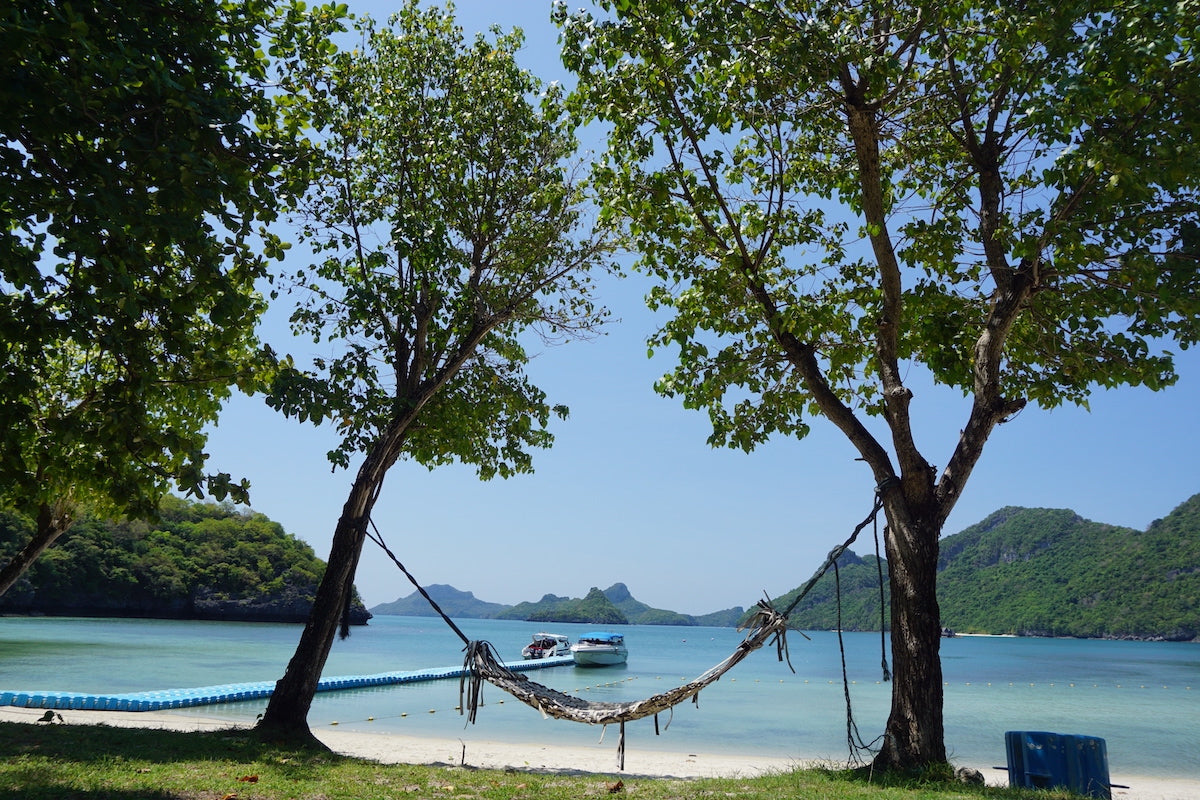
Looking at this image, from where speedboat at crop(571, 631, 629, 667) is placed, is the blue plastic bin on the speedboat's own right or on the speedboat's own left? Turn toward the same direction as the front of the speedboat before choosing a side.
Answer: on the speedboat's own left

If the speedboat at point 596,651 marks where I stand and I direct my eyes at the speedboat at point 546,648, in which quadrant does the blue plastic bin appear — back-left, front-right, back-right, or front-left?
back-left

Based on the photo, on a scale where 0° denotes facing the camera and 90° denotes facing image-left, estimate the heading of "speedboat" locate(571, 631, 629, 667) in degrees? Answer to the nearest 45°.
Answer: approximately 45°

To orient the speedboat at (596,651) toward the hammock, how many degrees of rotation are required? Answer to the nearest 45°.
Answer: approximately 45° to its left

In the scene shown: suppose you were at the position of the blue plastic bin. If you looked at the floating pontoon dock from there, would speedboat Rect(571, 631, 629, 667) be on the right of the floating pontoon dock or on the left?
right
